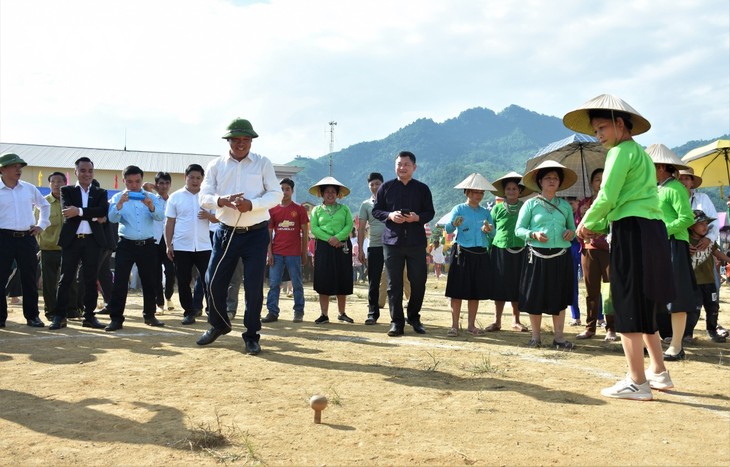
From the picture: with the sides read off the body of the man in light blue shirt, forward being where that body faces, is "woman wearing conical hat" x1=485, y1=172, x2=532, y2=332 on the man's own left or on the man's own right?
on the man's own left

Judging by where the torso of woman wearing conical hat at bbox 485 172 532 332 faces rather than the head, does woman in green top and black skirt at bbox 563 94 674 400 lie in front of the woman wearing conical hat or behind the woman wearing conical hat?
in front

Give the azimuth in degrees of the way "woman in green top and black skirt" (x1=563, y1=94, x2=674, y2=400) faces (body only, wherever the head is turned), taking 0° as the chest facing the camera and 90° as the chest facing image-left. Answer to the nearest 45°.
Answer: approximately 90°

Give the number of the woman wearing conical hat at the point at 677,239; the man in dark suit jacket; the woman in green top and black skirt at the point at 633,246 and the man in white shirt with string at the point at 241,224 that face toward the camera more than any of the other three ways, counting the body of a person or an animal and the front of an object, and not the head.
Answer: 2

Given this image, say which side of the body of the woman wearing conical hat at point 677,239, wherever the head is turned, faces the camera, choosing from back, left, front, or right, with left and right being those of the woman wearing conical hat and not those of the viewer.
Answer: left

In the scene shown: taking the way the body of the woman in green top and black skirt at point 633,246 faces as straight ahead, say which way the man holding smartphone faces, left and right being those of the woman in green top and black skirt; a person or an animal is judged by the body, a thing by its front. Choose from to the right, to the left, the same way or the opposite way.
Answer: to the left

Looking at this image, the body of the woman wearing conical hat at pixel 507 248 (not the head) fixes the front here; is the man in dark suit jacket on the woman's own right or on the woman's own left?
on the woman's own right

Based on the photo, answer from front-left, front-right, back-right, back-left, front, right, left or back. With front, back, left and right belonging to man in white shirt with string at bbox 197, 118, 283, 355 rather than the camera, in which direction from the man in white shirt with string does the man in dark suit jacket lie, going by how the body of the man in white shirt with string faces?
back-right

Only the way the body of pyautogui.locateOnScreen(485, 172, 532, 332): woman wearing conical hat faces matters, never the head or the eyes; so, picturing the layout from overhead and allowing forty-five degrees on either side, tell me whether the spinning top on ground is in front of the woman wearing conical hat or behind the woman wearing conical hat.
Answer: in front

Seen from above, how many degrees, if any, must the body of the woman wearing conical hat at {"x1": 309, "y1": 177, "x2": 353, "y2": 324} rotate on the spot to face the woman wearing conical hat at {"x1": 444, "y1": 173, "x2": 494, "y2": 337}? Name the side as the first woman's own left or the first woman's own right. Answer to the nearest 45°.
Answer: approximately 45° to the first woman's own left

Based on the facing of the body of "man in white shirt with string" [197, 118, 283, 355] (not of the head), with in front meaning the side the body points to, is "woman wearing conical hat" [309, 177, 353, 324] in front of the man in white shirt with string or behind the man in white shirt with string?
behind

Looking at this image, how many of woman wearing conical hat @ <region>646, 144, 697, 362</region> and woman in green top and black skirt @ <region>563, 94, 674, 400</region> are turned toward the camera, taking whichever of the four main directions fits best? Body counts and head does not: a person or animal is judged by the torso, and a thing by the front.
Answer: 0

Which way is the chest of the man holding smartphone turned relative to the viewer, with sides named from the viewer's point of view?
facing the viewer

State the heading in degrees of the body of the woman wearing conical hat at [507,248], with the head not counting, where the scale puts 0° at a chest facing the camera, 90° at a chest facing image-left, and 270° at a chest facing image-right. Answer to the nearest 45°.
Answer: approximately 0°
